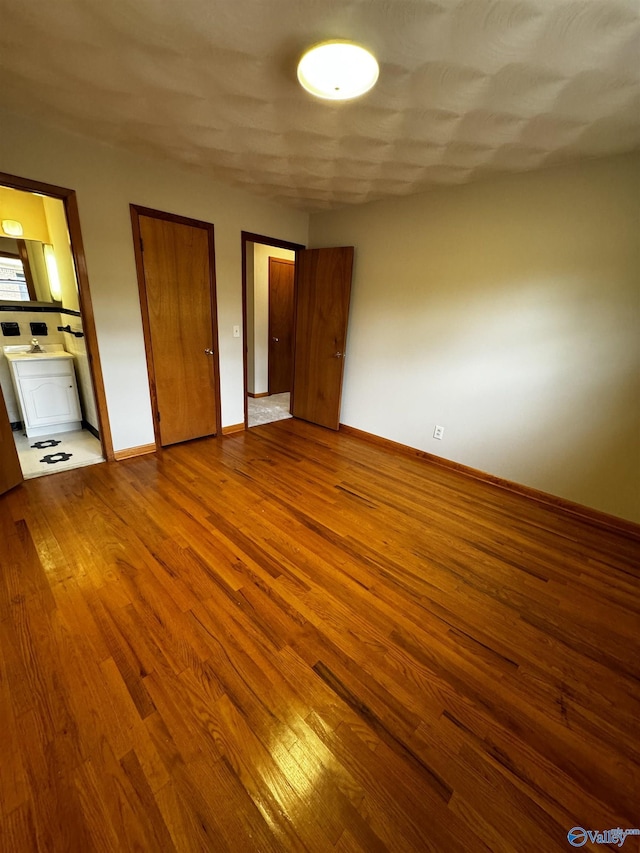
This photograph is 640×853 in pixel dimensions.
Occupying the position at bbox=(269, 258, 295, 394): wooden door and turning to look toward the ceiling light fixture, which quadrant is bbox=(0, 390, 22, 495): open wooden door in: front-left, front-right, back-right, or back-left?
front-right

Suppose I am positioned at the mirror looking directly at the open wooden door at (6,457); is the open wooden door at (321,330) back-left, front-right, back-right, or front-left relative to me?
front-left

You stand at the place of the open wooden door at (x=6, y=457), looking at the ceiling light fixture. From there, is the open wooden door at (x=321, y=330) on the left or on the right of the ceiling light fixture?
left

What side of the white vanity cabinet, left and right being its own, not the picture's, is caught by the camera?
front

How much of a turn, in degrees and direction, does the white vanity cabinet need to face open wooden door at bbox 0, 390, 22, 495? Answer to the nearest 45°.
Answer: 0° — it already faces it

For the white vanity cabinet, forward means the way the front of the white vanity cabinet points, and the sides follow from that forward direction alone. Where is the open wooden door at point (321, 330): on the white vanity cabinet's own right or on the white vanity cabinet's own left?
on the white vanity cabinet's own left

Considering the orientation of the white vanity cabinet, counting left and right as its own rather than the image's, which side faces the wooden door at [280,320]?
left

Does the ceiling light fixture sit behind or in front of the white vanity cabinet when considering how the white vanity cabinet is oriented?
in front

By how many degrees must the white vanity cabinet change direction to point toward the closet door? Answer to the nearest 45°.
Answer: approximately 45° to its left
